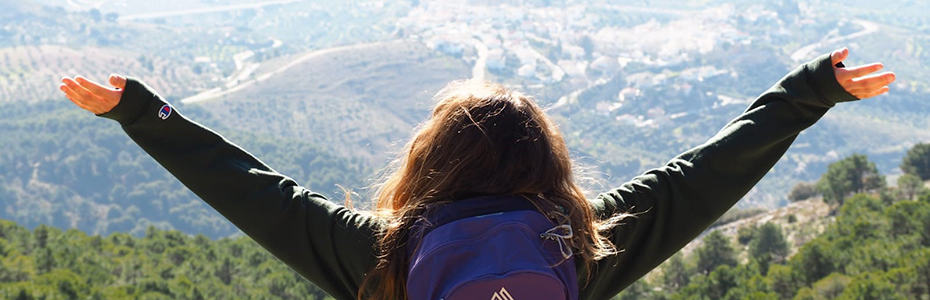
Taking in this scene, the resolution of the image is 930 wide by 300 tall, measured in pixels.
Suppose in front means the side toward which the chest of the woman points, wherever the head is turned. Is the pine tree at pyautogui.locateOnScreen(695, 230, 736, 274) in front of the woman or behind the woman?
in front

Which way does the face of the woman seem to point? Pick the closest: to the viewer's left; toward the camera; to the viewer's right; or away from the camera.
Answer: away from the camera

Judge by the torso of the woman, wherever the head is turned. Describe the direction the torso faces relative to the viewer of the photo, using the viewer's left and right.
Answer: facing away from the viewer
